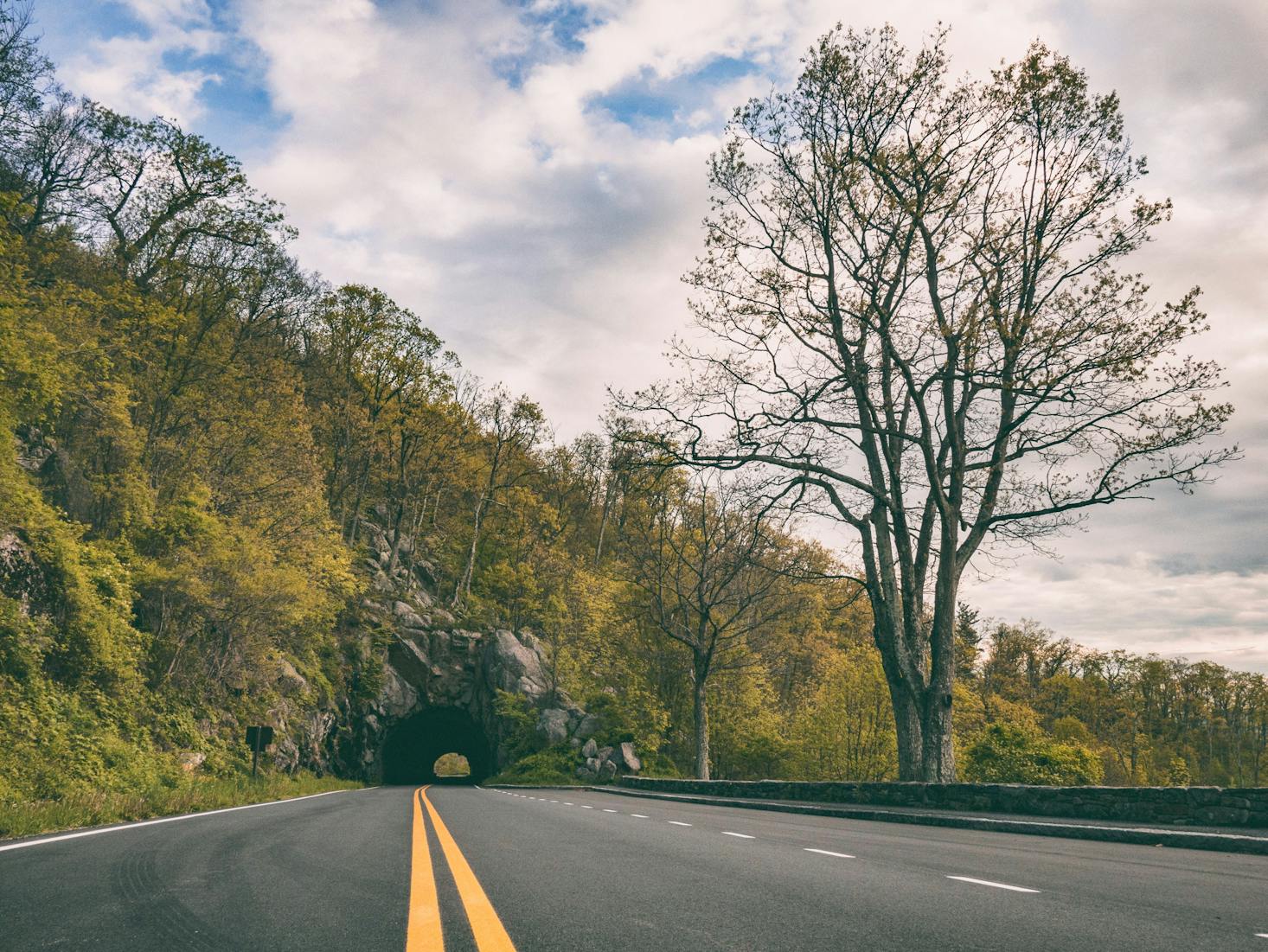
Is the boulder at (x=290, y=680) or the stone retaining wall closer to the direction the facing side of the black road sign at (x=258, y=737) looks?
the boulder

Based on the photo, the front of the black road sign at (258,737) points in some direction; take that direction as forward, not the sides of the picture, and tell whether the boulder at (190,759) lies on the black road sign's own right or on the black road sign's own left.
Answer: on the black road sign's own left

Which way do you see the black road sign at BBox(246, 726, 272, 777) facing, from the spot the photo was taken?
facing away from the viewer

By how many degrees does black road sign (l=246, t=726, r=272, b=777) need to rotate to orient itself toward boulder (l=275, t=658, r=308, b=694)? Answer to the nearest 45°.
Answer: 0° — it already faces it
